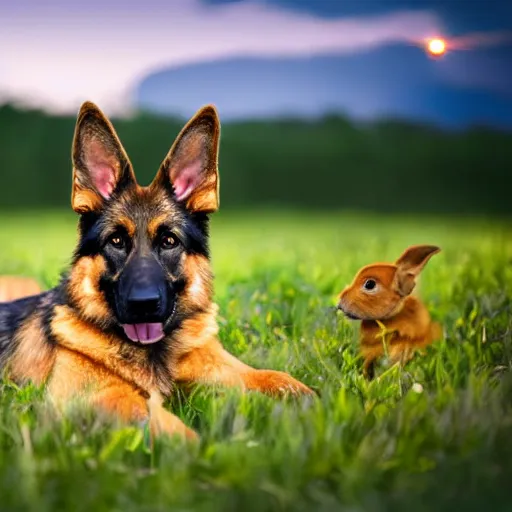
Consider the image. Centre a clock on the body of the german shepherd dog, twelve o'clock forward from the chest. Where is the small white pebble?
The small white pebble is roughly at 11 o'clock from the german shepherd dog.

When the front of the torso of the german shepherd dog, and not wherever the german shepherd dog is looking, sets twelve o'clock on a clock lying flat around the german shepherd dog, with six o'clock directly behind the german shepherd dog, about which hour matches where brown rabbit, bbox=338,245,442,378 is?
The brown rabbit is roughly at 10 o'clock from the german shepherd dog.

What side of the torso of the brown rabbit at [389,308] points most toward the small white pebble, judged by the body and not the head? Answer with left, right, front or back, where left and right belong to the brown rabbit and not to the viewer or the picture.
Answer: left

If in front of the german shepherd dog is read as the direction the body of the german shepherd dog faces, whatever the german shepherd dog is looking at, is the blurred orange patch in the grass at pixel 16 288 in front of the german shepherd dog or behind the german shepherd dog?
behind

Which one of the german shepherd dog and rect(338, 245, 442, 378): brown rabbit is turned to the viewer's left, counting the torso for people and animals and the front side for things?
the brown rabbit

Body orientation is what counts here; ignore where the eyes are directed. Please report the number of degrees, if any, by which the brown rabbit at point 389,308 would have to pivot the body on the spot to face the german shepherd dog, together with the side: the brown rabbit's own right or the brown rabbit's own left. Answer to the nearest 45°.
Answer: approximately 45° to the brown rabbit's own left

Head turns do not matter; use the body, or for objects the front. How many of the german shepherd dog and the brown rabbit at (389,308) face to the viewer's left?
1

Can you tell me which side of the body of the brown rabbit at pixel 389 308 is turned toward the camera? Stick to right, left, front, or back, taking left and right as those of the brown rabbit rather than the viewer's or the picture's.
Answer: left

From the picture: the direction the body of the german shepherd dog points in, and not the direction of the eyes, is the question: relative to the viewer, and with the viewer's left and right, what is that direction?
facing the viewer and to the right of the viewer

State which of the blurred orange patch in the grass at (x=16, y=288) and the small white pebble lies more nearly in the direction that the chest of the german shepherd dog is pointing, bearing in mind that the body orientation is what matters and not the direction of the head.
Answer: the small white pebble

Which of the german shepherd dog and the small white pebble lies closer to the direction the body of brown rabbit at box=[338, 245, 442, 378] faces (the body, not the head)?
the german shepherd dog
